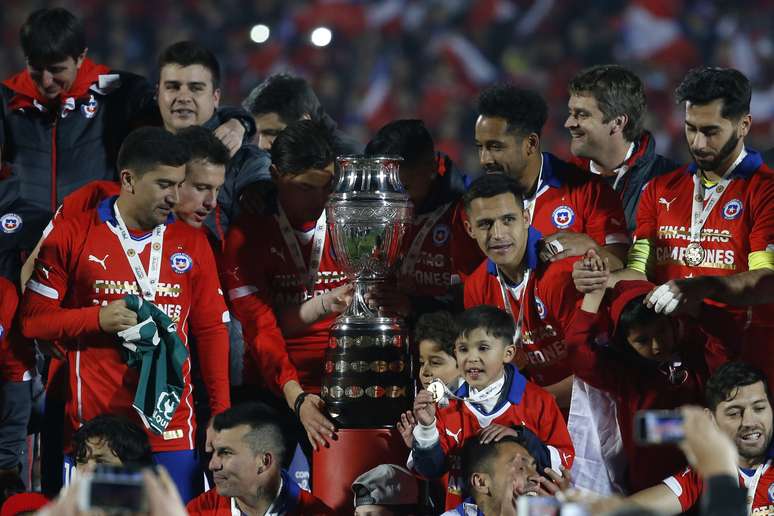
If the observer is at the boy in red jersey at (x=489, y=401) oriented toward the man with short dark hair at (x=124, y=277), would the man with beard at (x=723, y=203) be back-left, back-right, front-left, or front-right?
back-right

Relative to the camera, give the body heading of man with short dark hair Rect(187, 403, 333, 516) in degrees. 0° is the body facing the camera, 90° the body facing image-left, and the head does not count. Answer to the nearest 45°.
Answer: approximately 45°

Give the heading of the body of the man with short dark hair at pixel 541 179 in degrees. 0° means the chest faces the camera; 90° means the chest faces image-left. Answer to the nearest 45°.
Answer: approximately 45°

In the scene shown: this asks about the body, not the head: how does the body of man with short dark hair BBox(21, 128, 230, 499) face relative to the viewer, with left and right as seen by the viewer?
facing the viewer and to the right of the viewer

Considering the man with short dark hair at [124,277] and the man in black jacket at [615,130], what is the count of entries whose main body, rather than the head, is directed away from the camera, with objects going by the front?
0

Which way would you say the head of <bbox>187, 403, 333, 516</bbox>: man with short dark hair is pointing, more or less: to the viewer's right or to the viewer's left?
to the viewer's left

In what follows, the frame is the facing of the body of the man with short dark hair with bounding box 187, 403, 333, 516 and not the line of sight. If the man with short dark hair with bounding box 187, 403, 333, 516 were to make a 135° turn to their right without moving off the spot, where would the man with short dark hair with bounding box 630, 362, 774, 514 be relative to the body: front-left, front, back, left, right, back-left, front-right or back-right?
right

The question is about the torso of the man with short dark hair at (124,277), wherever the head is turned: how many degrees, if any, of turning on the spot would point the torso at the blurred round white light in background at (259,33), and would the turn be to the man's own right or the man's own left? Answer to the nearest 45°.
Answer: approximately 135° to the man's own left

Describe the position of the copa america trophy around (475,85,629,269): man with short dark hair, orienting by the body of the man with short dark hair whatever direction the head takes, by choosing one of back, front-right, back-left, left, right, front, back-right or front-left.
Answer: front

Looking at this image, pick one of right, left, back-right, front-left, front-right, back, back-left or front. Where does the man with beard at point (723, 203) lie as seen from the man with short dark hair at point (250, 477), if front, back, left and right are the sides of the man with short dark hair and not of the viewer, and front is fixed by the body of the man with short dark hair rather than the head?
back-left

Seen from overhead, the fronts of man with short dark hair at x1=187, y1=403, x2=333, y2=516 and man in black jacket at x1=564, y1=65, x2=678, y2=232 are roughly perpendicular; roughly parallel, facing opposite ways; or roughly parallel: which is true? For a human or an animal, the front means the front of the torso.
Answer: roughly parallel

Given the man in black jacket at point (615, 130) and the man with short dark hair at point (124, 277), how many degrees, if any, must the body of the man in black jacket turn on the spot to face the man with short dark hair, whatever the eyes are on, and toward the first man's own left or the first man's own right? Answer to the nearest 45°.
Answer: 0° — they already face them

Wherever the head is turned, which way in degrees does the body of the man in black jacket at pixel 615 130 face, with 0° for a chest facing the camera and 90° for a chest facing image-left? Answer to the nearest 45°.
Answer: approximately 45°

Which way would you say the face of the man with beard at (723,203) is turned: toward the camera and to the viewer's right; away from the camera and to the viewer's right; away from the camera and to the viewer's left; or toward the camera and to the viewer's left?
toward the camera and to the viewer's left
